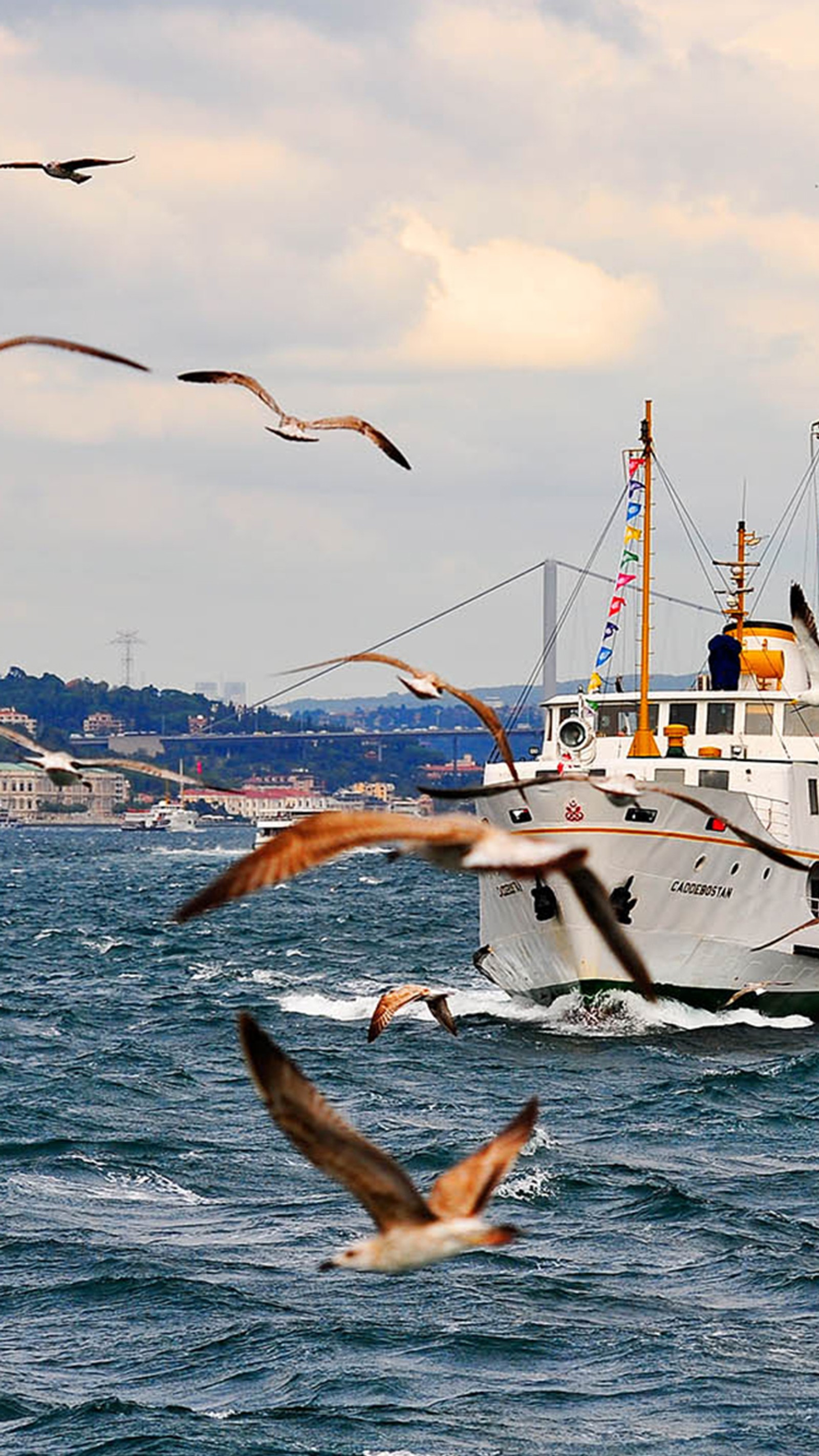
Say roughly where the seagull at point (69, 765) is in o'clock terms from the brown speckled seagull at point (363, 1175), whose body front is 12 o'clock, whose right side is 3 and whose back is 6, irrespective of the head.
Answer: The seagull is roughly at 2 o'clock from the brown speckled seagull.

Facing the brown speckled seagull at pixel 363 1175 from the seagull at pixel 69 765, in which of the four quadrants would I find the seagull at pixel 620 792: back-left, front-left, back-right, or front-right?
front-left

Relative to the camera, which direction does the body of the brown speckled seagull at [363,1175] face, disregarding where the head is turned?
to the viewer's left

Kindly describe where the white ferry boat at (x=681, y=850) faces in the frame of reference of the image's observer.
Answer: facing the viewer and to the left of the viewer

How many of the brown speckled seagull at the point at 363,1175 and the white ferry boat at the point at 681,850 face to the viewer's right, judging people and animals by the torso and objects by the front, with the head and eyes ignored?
0

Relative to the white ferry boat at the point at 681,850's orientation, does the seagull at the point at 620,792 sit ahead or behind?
ahead

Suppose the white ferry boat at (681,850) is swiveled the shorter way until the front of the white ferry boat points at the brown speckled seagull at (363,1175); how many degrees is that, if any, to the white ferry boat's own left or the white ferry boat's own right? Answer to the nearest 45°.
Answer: approximately 45° to the white ferry boat's own left

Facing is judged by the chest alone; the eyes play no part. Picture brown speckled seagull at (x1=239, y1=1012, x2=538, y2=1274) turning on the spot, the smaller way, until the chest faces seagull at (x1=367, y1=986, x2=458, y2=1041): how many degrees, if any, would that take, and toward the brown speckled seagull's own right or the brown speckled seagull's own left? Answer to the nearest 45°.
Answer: approximately 90° to the brown speckled seagull's own right
